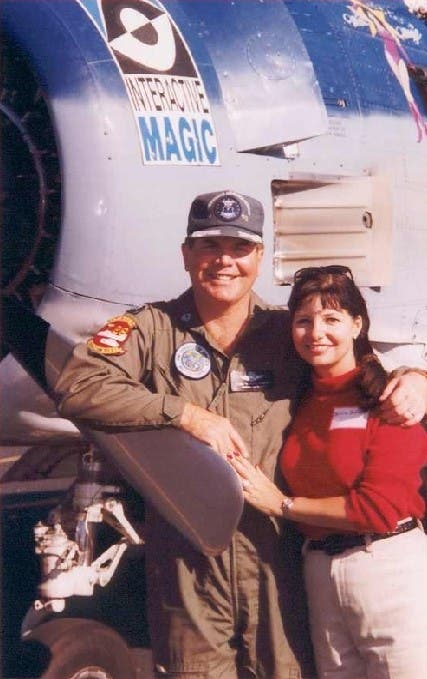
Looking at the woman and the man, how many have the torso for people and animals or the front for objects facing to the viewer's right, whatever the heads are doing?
0

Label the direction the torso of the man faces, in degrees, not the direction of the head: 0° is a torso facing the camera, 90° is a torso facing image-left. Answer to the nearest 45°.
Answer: approximately 0°
